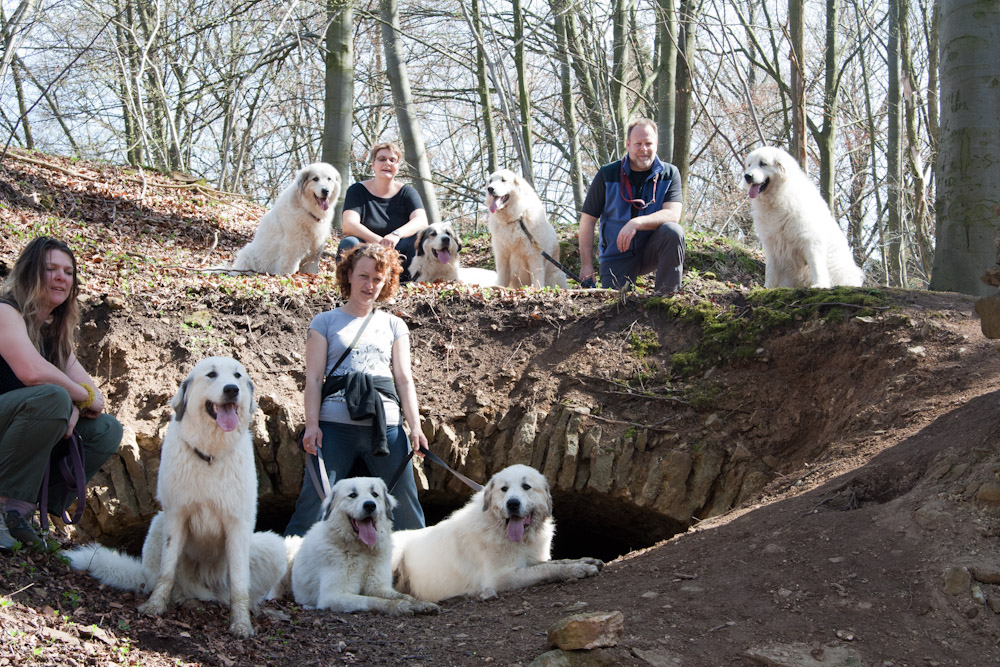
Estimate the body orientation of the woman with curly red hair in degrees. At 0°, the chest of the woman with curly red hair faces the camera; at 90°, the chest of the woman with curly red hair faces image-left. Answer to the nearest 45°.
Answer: approximately 0°

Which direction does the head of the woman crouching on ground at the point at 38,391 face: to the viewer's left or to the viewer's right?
to the viewer's right

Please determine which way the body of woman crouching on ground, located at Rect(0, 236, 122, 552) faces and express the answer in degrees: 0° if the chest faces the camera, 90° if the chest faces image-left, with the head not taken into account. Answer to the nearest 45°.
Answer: approximately 315°

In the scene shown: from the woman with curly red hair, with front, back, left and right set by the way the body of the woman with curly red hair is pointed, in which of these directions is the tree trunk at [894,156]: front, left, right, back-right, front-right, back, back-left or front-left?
back-left

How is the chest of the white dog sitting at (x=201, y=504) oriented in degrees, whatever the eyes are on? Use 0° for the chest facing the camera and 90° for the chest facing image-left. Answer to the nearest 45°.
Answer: approximately 0°
